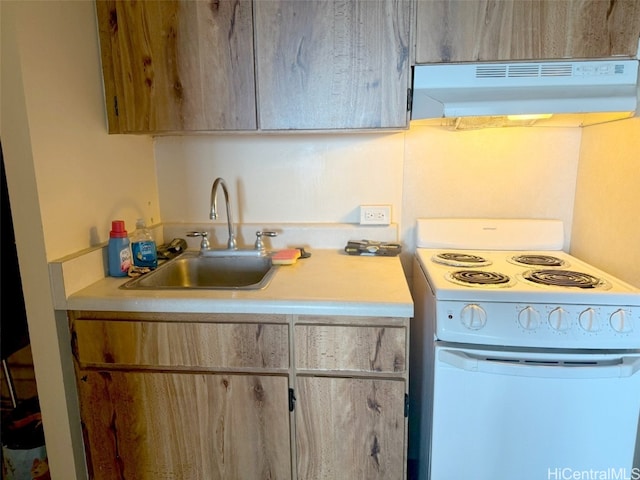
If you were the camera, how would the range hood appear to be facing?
facing the viewer

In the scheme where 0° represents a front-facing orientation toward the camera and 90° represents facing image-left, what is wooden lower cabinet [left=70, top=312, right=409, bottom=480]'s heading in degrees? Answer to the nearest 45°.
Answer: approximately 0°

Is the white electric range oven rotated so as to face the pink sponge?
no

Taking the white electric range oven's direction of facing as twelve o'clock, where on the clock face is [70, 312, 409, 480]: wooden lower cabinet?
The wooden lower cabinet is roughly at 2 o'clock from the white electric range oven.

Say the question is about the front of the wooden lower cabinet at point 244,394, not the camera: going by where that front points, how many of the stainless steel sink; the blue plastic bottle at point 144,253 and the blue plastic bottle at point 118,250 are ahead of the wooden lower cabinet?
0

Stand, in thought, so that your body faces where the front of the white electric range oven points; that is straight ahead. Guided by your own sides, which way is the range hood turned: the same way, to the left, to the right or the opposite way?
the same way

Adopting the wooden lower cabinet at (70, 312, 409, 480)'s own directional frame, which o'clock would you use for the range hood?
The range hood is roughly at 9 o'clock from the wooden lower cabinet.

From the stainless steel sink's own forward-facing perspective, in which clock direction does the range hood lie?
The range hood is roughly at 10 o'clock from the stainless steel sink.

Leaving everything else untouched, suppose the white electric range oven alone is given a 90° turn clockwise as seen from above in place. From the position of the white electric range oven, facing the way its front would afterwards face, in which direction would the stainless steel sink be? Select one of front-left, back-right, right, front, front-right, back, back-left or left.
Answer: front

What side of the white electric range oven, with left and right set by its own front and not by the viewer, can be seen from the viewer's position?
front

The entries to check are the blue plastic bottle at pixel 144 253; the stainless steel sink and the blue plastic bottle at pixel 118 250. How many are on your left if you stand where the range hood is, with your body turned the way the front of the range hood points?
0
